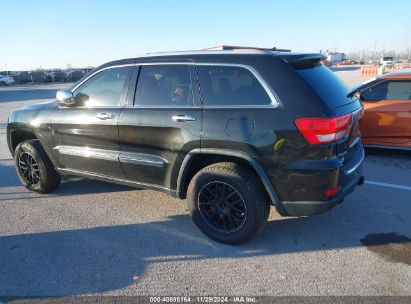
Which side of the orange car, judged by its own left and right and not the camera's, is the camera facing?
left

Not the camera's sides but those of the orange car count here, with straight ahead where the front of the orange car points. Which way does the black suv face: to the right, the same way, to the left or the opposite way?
the same way

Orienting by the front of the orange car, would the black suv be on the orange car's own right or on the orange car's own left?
on the orange car's own left

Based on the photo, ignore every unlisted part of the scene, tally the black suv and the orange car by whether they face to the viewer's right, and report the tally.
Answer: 0

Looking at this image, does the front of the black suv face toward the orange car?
no

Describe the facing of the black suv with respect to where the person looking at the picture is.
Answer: facing away from the viewer and to the left of the viewer
